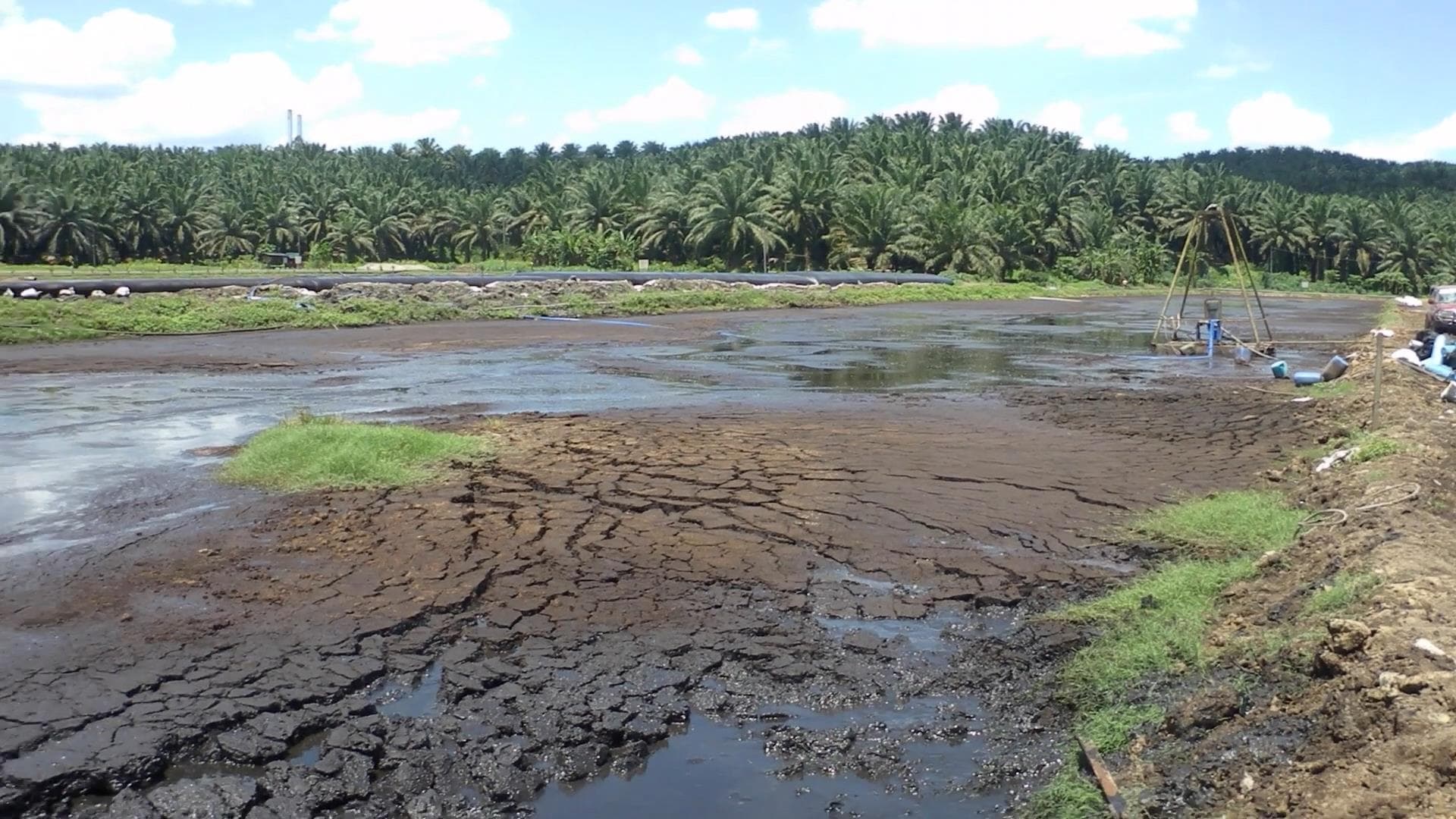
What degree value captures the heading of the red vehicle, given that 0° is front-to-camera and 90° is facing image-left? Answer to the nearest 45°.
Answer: approximately 0°

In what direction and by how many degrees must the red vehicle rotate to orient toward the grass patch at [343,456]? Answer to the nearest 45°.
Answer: approximately 45° to its right

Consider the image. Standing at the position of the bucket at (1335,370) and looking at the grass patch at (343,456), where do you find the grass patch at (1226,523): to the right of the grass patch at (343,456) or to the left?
left

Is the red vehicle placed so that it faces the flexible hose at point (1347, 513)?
yes

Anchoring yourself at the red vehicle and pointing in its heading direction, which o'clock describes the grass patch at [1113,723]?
The grass patch is roughly at 12 o'clock from the red vehicle.

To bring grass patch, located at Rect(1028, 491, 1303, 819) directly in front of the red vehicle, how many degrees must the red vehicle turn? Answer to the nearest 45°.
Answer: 0° — it already faces it

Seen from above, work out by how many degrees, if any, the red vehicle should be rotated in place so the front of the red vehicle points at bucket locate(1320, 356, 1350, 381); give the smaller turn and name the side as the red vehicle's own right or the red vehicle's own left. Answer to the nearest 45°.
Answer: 0° — it already faces it
